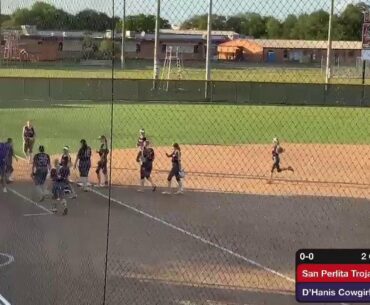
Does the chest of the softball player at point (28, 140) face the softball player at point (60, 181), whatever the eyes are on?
yes

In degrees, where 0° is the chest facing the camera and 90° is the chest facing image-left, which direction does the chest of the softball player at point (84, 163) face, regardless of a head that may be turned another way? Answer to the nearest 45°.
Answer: approximately 180°

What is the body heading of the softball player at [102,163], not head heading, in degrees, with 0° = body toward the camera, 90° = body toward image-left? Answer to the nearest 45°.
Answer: approximately 90°

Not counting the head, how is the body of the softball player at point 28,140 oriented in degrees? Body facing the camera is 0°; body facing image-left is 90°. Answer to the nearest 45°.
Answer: approximately 0°

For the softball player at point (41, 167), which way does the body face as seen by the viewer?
away from the camera
